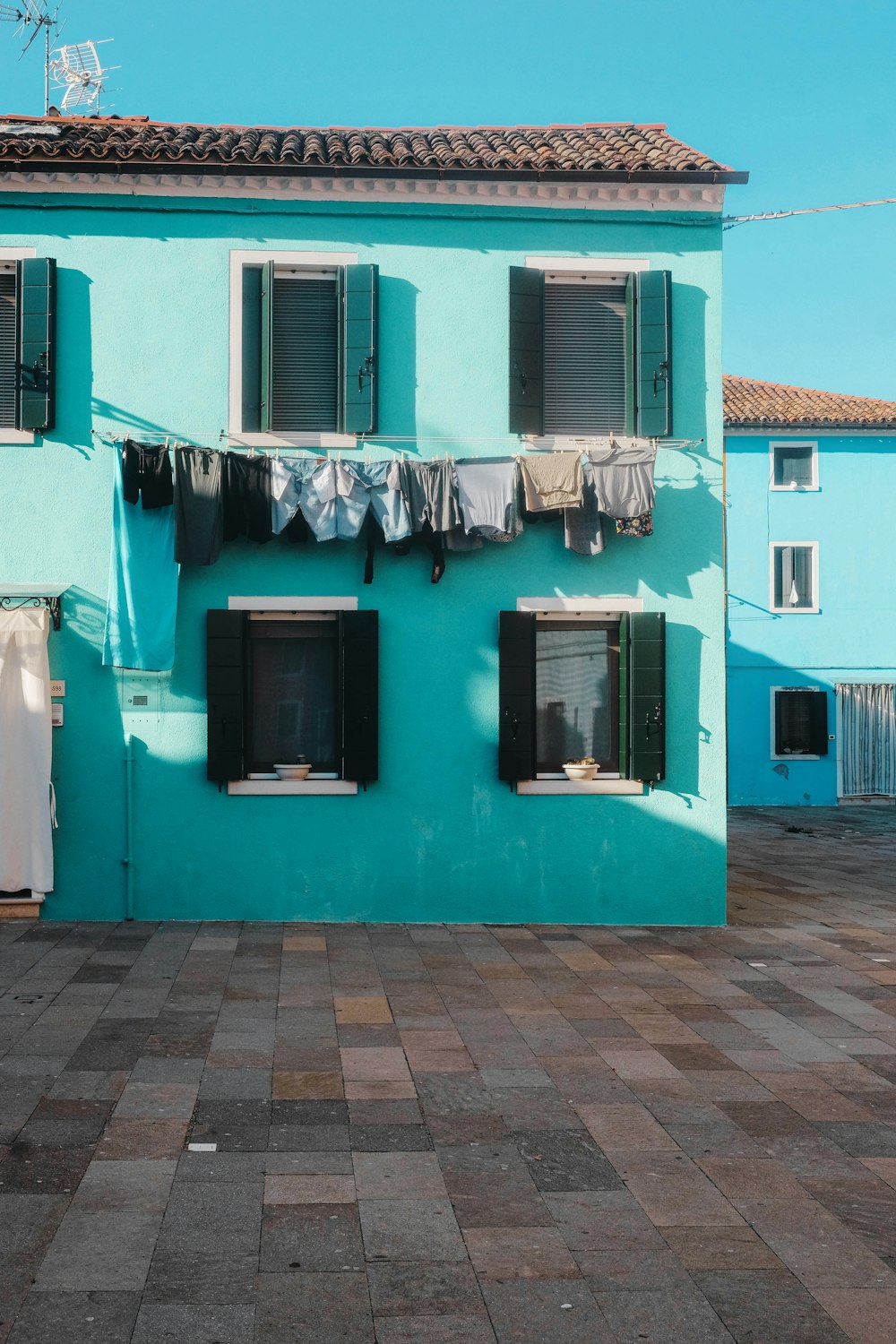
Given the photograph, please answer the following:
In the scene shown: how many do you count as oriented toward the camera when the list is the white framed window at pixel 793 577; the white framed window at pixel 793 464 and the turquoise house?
3

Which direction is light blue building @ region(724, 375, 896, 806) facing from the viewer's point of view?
toward the camera

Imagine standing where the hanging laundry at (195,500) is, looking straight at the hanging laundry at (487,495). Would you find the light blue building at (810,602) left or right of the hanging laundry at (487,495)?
left

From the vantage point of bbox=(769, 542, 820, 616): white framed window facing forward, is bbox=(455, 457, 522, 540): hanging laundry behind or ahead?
ahead

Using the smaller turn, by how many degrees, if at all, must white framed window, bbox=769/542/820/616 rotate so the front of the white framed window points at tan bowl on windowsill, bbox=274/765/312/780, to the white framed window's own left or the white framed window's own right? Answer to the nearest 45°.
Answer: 0° — it already faces it

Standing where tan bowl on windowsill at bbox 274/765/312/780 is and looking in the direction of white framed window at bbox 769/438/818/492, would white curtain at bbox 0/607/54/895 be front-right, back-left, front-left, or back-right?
back-left

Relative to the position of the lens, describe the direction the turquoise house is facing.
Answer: facing the viewer

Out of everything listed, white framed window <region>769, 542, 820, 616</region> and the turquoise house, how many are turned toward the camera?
2

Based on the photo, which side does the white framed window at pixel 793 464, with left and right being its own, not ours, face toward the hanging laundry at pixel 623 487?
front

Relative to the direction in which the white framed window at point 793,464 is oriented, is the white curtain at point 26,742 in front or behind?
in front
